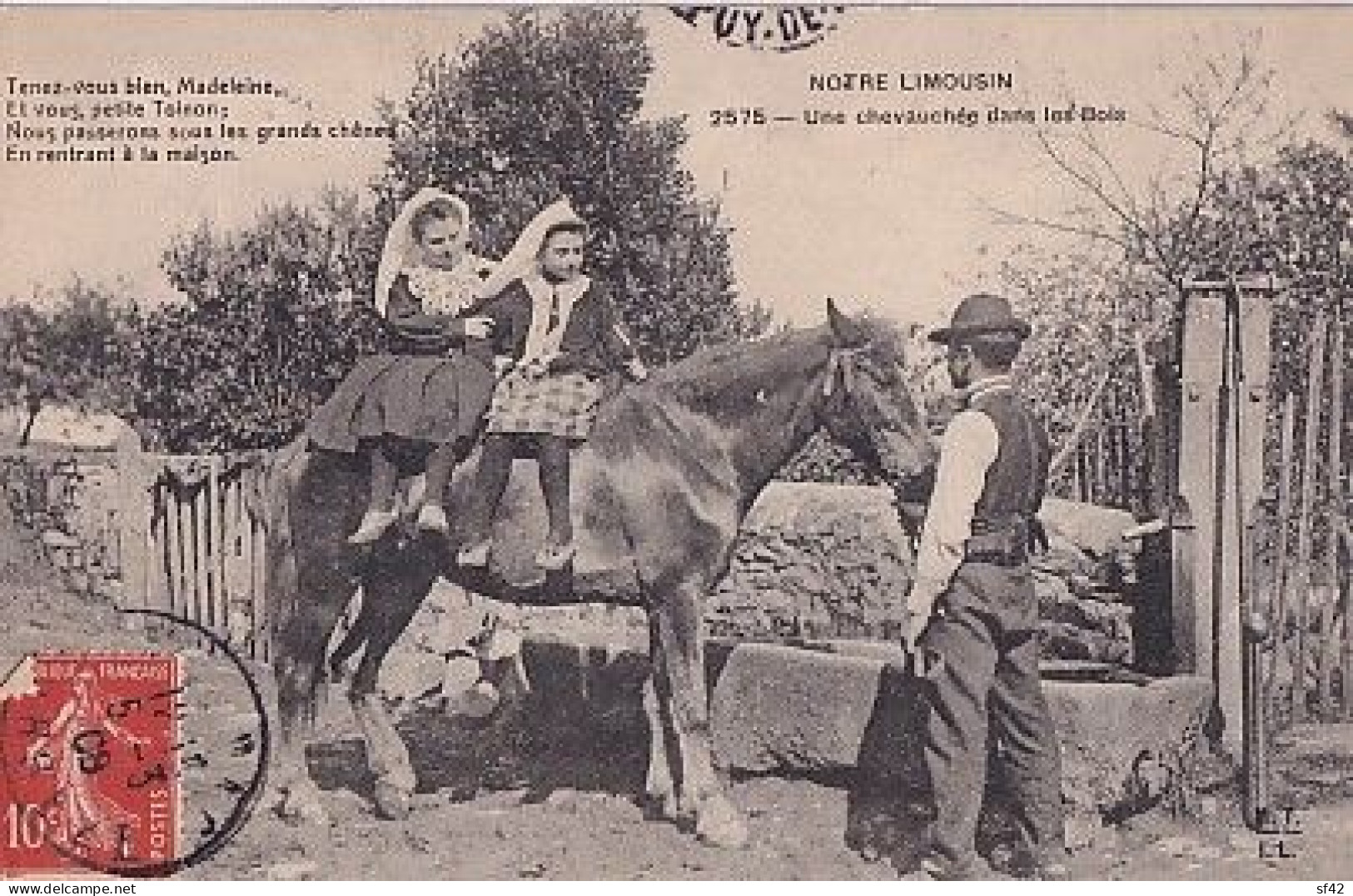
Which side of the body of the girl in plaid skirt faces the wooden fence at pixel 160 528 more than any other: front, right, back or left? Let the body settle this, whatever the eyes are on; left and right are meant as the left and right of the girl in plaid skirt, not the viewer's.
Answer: right

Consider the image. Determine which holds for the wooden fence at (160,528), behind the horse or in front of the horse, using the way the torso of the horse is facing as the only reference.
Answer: behind

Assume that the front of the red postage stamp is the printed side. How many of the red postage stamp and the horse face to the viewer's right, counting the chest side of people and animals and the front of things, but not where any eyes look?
1

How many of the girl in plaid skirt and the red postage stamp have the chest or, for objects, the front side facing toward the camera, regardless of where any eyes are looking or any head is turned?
2

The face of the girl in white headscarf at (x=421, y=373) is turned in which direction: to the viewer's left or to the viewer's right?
to the viewer's right

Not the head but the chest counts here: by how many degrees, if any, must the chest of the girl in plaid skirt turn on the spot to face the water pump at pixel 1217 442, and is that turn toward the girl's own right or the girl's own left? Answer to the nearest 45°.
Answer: approximately 90° to the girl's own left

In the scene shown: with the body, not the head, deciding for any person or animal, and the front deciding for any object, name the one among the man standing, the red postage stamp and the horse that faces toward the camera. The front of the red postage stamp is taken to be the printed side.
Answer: the red postage stamp

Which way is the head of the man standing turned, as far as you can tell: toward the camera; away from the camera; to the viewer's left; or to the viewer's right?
to the viewer's left

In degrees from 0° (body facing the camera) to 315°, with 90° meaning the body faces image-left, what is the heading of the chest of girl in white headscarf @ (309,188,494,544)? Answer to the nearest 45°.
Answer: approximately 315°

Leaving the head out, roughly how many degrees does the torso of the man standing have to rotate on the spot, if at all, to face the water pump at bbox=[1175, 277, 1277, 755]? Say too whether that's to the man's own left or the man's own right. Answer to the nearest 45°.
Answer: approximately 90° to the man's own right

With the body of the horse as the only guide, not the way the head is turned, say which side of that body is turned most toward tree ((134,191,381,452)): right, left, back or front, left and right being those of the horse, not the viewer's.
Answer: back

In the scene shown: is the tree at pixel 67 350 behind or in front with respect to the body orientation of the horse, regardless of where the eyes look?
behind

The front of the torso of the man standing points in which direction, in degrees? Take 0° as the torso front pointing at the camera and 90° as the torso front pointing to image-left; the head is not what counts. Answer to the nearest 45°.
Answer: approximately 135°
